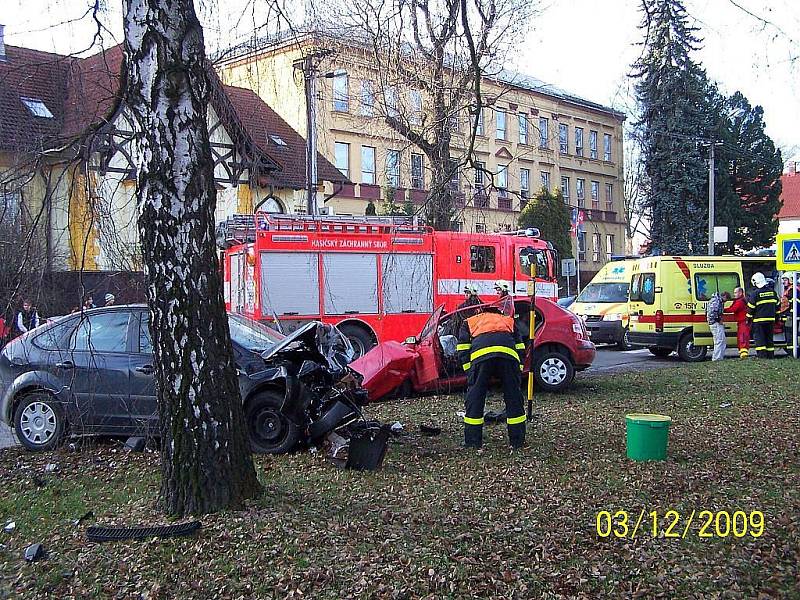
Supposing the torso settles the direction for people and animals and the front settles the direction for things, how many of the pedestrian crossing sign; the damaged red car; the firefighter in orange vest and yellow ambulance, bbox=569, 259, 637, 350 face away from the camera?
1

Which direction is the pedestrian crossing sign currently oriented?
toward the camera

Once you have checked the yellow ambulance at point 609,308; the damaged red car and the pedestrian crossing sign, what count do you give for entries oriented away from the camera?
0

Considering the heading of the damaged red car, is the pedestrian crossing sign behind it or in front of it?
behind

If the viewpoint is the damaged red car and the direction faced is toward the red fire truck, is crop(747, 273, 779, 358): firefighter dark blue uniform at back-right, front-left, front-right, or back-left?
front-right

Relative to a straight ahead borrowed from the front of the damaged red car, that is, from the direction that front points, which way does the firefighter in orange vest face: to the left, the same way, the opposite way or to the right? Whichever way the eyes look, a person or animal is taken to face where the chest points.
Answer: to the right

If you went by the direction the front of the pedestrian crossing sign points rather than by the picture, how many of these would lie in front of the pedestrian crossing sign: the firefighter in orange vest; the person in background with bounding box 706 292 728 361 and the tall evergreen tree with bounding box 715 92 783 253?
1

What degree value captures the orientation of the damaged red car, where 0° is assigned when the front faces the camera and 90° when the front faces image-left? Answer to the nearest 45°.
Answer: approximately 90°

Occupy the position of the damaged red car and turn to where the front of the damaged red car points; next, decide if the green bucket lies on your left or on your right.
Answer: on your left

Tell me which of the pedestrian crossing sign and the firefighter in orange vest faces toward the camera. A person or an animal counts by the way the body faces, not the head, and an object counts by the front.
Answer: the pedestrian crossing sign

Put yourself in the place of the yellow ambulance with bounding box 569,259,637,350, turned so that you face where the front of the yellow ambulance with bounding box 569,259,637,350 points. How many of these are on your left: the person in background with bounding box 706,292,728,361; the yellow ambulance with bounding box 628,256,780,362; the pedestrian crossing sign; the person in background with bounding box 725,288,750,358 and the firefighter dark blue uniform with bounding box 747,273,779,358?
5

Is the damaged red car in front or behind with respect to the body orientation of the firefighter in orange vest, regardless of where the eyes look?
in front

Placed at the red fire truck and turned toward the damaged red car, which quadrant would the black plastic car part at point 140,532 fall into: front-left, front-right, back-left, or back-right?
front-right

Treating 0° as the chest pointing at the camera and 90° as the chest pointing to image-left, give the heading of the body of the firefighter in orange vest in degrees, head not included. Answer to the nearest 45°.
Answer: approximately 180°
